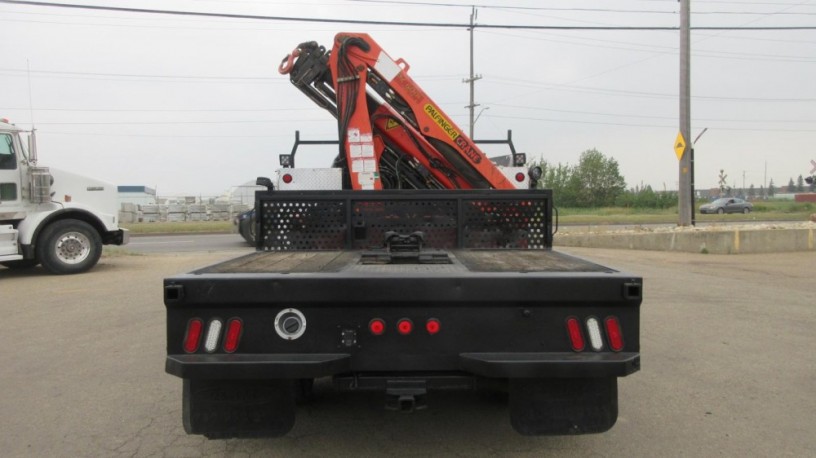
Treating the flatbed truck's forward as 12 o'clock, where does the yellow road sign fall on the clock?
The yellow road sign is roughly at 1 o'clock from the flatbed truck.

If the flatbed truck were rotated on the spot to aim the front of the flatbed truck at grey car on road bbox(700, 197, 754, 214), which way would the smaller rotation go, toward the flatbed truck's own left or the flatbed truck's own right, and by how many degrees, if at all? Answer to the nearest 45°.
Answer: approximately 45° to the flatbed truck's own right

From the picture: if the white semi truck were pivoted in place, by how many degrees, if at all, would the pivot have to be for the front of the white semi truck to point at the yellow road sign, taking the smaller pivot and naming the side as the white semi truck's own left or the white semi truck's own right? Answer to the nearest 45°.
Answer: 0° — it already faces it

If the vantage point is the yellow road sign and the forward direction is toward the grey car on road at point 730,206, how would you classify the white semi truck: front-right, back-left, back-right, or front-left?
back-left

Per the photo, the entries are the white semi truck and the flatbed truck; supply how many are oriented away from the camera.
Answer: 1

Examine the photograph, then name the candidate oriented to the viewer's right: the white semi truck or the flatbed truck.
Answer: the white semi truck

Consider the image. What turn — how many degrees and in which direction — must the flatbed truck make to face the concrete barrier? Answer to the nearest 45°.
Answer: approximately 45° to its right

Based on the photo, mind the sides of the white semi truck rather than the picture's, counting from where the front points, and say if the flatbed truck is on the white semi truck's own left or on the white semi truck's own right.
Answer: on the white semi truck's own right

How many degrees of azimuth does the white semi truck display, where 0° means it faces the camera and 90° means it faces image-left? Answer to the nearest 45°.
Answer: approximately 270°

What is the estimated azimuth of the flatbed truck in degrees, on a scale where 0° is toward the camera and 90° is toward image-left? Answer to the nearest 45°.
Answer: approximately 180°

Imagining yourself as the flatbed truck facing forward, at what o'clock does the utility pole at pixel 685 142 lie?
The utility pole is roughly at 1 o'clock from the flatbed truck.
